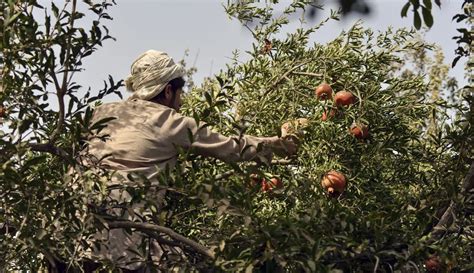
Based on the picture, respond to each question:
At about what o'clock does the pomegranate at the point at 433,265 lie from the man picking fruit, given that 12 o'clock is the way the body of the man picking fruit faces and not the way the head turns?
The pomegranate is roughly at 2 o'clock from the man picking fruit.

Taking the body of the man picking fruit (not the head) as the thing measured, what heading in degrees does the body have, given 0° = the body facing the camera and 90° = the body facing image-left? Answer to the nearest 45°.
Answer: approximately 225°
